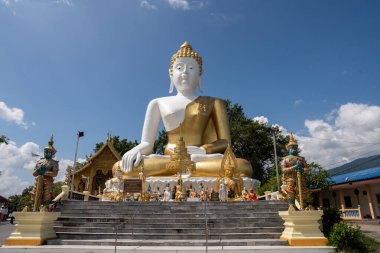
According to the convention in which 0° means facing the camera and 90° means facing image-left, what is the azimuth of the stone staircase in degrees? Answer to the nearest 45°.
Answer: approximately 0°

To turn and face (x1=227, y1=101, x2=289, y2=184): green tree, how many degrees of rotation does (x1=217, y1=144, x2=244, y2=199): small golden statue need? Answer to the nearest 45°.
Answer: approximately 180°

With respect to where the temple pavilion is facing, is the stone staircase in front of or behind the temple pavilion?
in front

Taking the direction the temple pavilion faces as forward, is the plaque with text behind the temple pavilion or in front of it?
in front

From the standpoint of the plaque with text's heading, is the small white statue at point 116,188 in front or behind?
behind

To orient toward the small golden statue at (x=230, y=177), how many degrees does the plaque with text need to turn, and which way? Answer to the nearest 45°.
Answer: approximately 90° to its left

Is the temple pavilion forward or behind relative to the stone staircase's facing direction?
behind

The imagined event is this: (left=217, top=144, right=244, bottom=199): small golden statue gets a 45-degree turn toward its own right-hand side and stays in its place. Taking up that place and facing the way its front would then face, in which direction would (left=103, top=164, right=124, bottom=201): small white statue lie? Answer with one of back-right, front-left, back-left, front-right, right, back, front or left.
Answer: front-right

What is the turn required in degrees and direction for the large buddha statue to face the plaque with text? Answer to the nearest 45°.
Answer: approximately 45° to its right

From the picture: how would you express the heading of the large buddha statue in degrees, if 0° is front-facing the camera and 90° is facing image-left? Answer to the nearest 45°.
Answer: approximately 0°

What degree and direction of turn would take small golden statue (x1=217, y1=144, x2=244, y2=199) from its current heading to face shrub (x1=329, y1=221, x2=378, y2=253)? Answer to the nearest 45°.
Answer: approximately 45° to its left

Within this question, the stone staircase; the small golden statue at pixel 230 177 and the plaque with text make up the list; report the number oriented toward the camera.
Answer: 3

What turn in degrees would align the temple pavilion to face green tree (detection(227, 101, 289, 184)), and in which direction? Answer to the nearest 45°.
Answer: approximately 45° to its left
